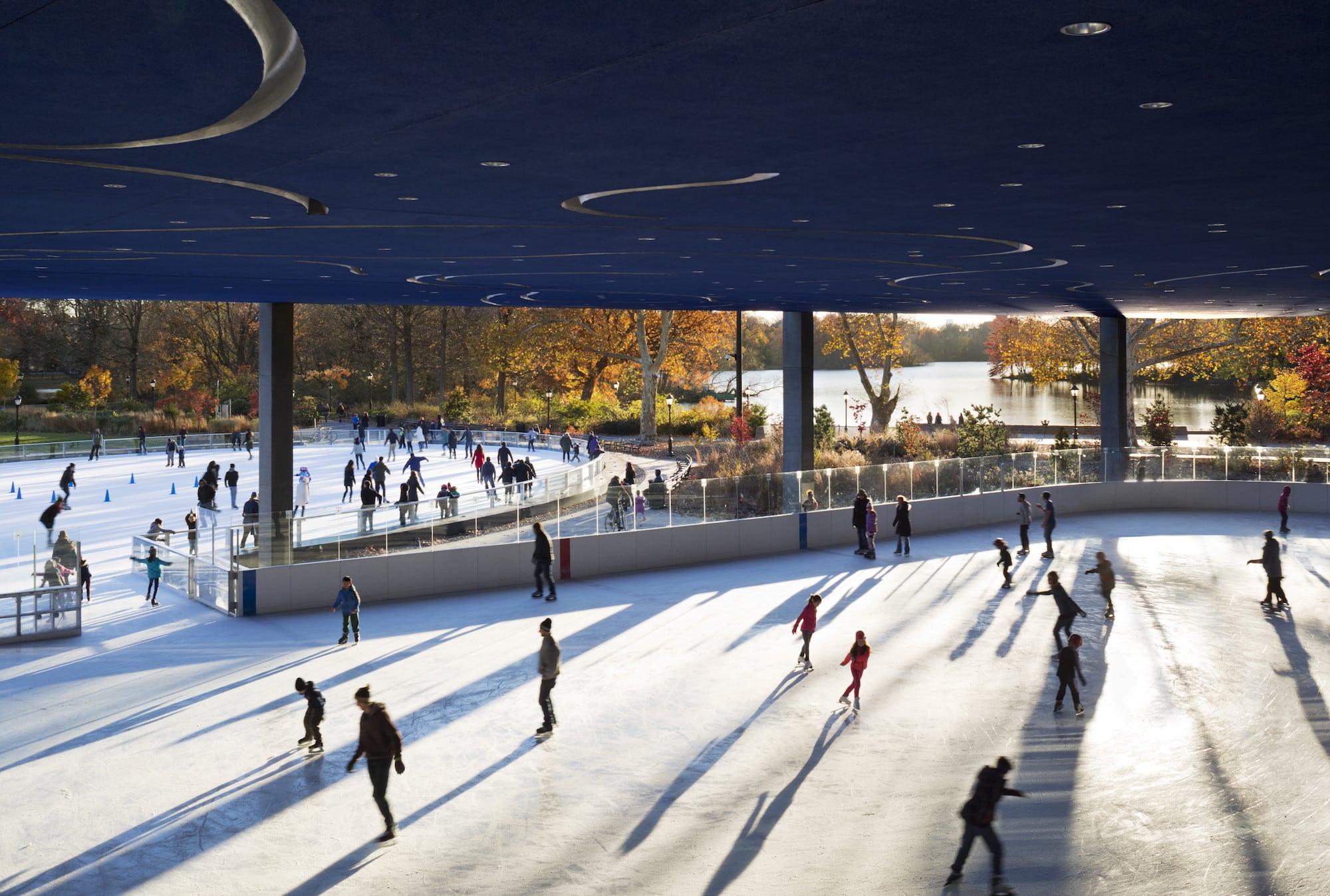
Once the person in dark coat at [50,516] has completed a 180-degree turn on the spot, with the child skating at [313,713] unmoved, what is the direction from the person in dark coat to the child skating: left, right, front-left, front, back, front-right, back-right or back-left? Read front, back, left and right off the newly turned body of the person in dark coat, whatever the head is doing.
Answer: left

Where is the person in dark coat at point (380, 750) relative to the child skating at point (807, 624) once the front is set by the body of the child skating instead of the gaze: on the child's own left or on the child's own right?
on the child's own right

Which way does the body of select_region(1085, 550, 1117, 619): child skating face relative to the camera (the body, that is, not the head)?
to the viewer's left

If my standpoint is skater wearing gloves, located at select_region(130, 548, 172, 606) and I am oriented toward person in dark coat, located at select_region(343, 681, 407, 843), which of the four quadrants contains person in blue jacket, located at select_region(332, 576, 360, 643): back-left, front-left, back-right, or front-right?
front-left

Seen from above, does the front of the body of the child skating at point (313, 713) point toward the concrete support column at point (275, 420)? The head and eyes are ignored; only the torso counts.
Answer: no

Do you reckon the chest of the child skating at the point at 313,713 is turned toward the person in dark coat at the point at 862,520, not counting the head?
no

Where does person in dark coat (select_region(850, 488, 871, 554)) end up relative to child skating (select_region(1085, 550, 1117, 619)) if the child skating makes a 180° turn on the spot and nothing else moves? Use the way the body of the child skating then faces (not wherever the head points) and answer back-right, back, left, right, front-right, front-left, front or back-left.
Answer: back-left

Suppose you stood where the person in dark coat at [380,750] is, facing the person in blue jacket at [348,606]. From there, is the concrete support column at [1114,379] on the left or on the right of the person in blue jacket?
right

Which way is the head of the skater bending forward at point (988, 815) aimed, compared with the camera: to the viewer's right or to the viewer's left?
to the viewer's right
